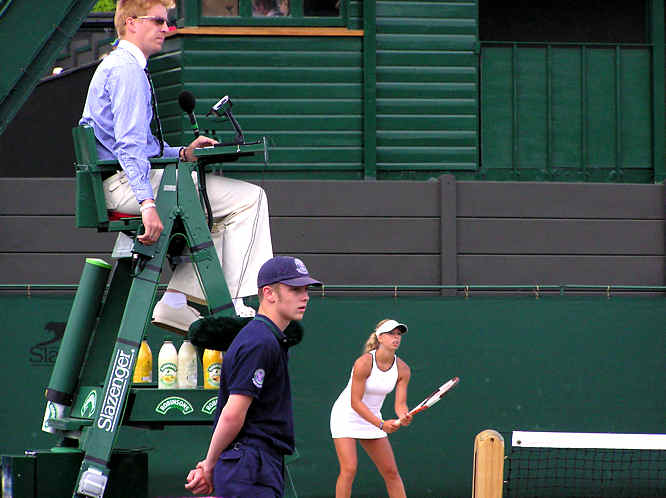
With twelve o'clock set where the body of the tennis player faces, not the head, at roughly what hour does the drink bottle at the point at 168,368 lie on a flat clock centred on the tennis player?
The drink bottle is roughly at 2 o'clock from the tennis player.

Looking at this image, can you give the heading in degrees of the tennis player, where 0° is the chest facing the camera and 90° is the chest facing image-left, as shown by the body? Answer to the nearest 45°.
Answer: approximately 315°

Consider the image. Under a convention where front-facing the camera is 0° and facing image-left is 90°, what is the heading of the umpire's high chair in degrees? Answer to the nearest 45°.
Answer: approximately 270°

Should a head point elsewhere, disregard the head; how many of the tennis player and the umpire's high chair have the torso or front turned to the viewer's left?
0

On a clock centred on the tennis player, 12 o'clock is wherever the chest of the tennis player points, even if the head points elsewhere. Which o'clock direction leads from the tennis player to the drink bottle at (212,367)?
The drink bottle is roughly at 2 o'clock from the tennis player.

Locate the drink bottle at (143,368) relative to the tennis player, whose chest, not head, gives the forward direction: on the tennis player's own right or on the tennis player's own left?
on the tennis player's own right

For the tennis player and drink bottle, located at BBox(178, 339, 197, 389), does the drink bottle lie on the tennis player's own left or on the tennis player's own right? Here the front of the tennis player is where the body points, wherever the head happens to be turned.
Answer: on the tennis player's own right

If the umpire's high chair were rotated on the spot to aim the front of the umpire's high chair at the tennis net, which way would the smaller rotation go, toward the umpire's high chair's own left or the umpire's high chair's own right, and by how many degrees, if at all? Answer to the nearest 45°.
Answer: approximately 45° to the umpire's high chair's own left
